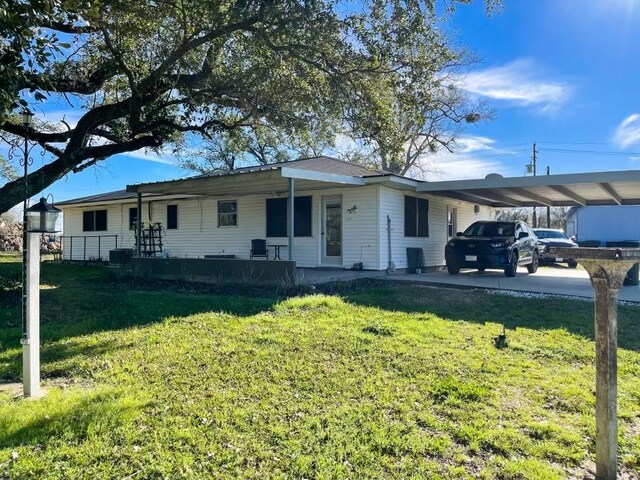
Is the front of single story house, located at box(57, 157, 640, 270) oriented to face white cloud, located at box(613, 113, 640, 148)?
no

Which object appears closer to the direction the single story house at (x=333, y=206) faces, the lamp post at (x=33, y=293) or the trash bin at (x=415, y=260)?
the lamp post

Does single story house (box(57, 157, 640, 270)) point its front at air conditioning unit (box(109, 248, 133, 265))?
no

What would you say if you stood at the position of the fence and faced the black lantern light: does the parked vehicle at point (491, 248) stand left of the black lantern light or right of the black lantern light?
left

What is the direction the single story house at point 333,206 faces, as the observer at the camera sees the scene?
facing the viewer and to the left of the viewer

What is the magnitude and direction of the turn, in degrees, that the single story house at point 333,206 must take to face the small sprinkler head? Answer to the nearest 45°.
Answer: approximately 45° to its left

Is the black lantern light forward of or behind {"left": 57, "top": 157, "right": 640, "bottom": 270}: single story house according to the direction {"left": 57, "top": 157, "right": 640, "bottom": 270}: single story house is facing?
forward

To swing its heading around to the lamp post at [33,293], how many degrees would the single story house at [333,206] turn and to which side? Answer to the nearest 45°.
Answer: approximately 45° to its left

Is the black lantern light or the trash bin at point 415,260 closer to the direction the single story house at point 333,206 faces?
the black lantern light

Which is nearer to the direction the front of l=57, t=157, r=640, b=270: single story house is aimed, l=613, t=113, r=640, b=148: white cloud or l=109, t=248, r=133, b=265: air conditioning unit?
the air conditioning unit

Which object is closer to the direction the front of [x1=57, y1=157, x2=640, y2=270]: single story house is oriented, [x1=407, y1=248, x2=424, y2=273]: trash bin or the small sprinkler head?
the small sprinkler head
